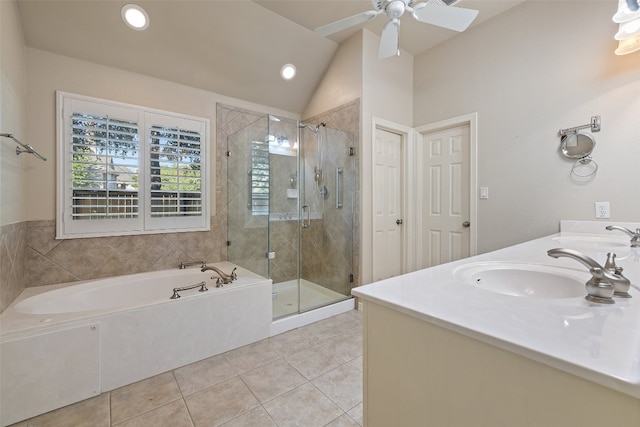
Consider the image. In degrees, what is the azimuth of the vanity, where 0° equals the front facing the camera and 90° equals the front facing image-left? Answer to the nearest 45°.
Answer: approximately 135°

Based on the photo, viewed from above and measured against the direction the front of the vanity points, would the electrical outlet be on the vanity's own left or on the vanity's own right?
on the vanity's own right

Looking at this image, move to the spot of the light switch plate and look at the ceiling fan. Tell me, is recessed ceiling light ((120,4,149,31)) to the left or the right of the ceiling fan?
right
